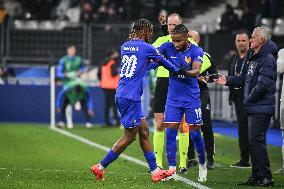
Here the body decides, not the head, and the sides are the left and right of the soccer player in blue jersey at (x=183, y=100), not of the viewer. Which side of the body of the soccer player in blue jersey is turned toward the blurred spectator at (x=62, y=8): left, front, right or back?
back

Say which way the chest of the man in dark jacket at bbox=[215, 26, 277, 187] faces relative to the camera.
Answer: to the viewer's left

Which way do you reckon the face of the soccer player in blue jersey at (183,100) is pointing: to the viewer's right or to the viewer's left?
to the viewer's left

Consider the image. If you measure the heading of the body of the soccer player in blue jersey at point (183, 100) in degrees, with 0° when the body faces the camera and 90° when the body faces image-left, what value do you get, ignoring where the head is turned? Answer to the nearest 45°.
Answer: approximately 0°

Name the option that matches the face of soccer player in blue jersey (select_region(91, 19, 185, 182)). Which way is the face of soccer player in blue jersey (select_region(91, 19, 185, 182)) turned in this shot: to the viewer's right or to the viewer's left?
to the viewer's right

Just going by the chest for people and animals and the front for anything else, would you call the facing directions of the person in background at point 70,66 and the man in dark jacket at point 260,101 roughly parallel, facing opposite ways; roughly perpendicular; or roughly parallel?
roughly perpendicular

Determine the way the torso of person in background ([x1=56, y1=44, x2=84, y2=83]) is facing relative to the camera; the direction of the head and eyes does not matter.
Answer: toward the camera

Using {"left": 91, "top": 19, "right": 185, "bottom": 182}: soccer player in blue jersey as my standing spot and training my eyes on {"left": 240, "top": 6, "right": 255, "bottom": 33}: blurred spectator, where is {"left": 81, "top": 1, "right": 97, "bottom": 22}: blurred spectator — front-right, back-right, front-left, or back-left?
front-left

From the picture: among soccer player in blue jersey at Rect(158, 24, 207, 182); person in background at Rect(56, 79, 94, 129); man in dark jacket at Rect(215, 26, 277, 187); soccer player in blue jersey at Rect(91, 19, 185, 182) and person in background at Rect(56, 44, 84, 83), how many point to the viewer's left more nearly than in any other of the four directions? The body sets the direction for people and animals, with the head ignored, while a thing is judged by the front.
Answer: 1

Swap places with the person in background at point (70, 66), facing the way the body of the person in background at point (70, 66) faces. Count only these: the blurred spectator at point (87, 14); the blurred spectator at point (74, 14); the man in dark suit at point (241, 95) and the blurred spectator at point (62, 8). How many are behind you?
3

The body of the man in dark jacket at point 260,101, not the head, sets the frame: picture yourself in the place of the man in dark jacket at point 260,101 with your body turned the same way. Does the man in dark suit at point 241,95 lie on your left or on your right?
on your right

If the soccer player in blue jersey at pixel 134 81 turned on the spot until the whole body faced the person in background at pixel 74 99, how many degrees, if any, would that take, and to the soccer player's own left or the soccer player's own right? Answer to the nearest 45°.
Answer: approximately 45° to the soccer player's own left

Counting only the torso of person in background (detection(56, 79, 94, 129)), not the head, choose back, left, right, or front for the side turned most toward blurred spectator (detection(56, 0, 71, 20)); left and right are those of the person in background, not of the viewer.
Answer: back

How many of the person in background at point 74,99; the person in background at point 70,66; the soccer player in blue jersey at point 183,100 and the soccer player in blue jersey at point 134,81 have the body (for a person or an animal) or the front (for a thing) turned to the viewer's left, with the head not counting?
0

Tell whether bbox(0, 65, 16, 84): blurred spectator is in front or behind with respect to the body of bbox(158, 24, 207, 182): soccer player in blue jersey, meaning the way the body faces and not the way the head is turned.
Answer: behind
